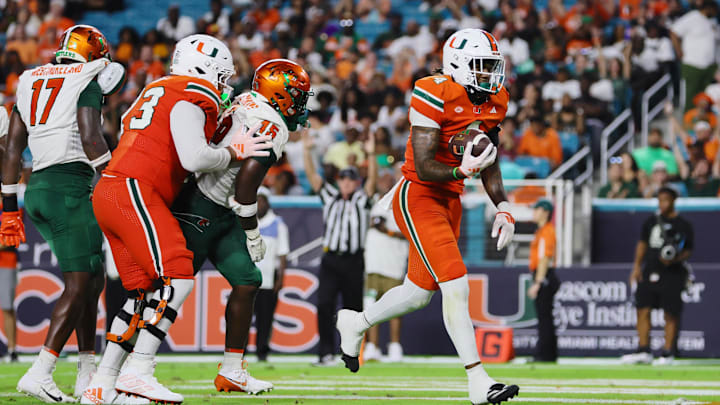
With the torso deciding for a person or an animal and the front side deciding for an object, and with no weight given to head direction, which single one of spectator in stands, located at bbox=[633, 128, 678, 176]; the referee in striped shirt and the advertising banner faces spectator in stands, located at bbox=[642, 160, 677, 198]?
spectator in stands, located at bbox=[633, 128, 678, 176]

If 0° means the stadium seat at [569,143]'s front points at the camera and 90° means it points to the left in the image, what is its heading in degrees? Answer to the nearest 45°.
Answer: approximately 0°

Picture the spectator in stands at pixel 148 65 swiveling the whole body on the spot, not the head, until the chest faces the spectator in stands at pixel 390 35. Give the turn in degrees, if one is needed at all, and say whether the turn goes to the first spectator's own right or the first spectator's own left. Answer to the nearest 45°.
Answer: approximately 90° to the first spectator's own left

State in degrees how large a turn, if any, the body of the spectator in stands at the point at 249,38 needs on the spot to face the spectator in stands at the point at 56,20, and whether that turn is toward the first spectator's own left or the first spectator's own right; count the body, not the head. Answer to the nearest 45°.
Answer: approximately 90° to the first spectator's own right

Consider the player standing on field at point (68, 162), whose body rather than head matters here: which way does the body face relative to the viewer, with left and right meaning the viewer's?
facing away from the viewer and to the right of the viewer

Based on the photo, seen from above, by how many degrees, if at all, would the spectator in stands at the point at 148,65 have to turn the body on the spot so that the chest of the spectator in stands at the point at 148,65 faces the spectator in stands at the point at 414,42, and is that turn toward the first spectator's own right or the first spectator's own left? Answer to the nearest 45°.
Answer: approximately 90° to the first spectator's own left

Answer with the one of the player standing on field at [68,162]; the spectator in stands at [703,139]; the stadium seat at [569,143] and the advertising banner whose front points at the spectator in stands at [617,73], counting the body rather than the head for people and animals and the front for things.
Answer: the player standing on field
